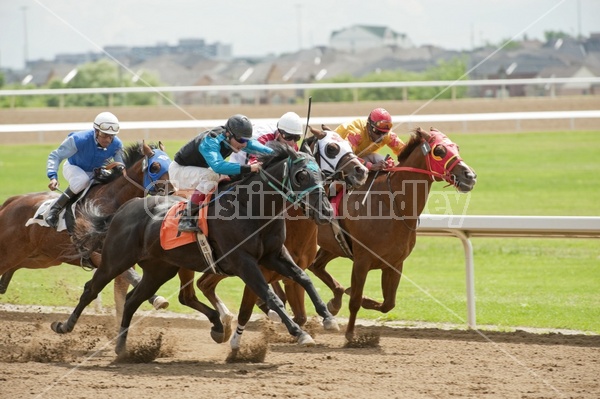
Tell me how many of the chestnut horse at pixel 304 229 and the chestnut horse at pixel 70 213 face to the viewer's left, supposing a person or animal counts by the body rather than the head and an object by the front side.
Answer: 0

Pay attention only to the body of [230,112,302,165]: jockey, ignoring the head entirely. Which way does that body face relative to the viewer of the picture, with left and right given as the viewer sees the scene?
facing the viewer and to the right of the viewer

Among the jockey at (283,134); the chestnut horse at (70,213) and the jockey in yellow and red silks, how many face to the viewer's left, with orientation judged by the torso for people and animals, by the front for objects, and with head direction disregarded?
0

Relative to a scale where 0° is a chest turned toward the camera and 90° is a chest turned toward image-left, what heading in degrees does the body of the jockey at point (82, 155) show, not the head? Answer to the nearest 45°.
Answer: approximately 315°

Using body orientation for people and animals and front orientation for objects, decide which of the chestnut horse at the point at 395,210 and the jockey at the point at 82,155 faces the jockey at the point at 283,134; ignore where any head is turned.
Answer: the jockey at the point at 82,155

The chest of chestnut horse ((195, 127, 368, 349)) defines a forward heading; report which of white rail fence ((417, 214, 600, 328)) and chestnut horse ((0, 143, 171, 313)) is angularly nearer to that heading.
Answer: the white rail fence

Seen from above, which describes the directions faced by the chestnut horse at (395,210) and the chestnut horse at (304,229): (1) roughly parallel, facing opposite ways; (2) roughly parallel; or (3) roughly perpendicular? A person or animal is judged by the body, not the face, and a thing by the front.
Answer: roughly parallel

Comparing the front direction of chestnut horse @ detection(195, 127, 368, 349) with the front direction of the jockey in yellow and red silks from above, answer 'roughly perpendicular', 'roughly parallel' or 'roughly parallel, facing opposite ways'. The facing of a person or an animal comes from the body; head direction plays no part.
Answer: roughly parallel

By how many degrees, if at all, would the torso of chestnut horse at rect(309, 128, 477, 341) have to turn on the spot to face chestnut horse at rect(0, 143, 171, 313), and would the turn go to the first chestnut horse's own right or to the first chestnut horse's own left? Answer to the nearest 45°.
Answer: approximately 135° to the first chestnut horse's own right

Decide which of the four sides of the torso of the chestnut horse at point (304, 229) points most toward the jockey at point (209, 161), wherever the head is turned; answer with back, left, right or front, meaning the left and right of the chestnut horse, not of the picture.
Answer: right

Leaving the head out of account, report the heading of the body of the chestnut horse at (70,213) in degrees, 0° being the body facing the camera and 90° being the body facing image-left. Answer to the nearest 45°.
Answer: approximately 270°

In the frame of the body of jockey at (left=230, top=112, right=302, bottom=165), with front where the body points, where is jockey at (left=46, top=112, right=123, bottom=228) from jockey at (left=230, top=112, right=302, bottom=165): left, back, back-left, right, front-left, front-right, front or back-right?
back

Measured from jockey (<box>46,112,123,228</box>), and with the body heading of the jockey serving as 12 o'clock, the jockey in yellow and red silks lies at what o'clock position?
The jockey in yellow and red silks is roughly at 11 o'clock from the jockey.

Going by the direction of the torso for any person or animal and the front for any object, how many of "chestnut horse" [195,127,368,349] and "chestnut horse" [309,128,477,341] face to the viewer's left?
0

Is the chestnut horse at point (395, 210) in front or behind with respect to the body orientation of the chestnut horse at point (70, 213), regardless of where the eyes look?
in front
